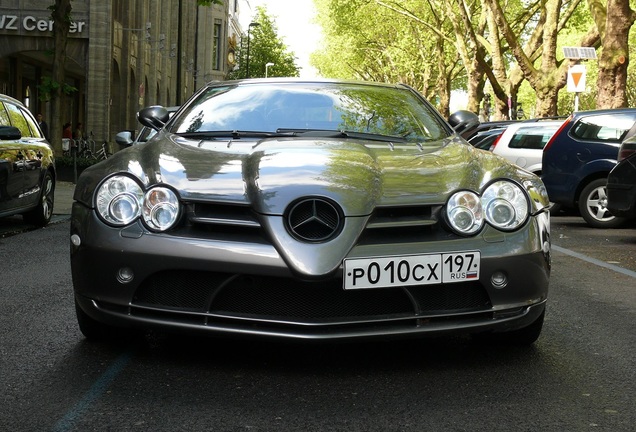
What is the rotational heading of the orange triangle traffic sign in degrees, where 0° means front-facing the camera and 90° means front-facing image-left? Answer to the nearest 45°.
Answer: approximately 0°

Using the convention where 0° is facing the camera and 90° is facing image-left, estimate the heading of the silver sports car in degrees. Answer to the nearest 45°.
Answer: approximately 0°

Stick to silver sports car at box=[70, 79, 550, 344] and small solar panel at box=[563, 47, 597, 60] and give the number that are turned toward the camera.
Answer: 2

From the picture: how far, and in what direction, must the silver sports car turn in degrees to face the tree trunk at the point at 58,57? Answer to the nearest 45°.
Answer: approximately 180°

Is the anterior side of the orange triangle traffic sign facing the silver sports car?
yes
